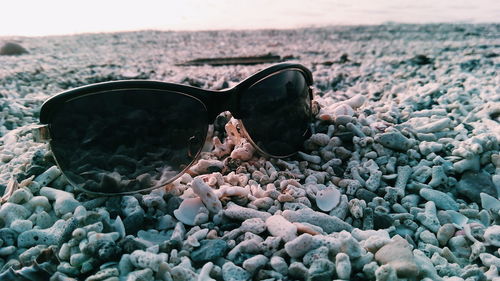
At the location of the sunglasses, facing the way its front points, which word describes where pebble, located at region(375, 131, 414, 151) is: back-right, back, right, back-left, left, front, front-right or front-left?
front-left

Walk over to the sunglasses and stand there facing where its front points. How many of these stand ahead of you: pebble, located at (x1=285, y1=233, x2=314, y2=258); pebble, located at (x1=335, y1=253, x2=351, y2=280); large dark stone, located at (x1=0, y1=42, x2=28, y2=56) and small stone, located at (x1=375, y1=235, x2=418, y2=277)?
3

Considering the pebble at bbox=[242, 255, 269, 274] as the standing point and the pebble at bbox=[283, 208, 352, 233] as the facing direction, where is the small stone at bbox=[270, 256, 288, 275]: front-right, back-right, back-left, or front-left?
front-right

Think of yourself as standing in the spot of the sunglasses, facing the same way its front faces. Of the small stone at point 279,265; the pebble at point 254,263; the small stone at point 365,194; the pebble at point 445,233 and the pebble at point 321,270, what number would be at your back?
0

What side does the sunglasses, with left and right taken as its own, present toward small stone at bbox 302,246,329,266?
front

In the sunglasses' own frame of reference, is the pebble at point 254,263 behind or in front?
in front

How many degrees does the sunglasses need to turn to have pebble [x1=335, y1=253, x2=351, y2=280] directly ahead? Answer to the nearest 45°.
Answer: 0° — it already faces it

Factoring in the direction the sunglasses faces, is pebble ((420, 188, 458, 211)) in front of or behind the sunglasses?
in front

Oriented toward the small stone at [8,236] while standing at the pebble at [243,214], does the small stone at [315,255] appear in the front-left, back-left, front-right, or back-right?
back-left

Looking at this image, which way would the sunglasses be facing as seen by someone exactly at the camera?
facing the viewer and to the right of the viewer

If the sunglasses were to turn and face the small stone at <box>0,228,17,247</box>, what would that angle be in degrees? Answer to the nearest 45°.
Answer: approximately 90° to its right

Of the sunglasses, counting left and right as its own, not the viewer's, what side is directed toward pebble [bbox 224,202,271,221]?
front

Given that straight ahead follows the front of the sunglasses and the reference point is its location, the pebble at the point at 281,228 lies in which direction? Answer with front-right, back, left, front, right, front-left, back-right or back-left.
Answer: front
